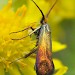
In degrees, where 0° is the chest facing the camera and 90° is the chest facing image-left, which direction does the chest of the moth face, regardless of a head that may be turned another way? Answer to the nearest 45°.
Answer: approximately 180°
